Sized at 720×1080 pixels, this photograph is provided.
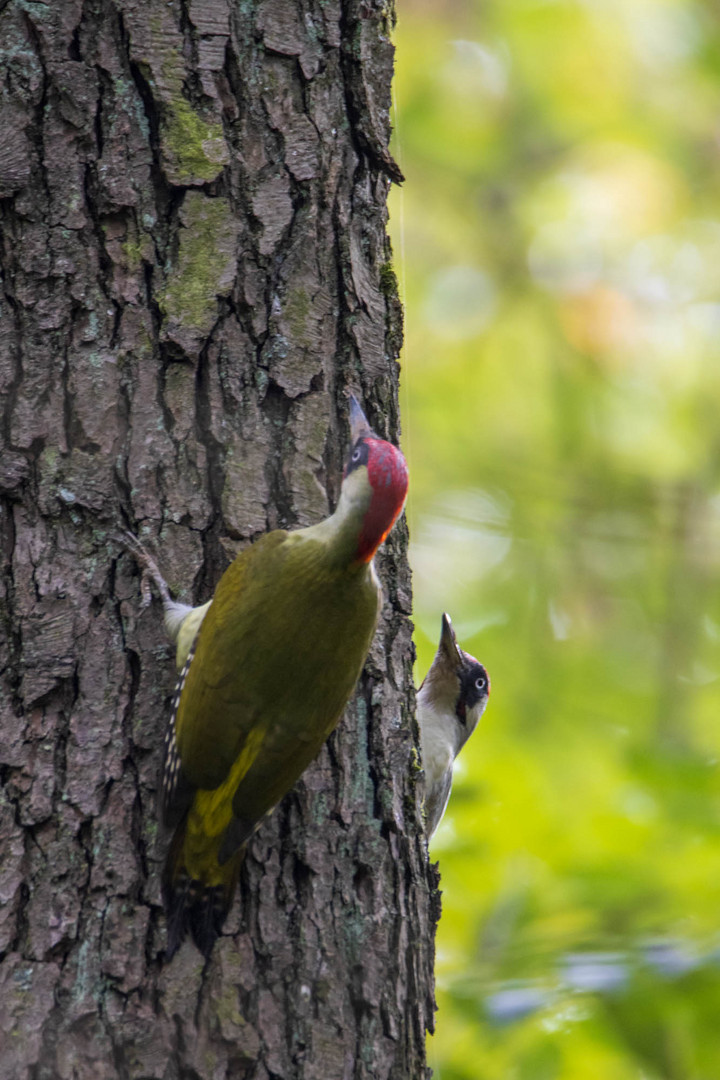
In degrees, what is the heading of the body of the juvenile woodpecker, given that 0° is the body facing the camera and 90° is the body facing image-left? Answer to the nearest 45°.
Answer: approximately 45°
